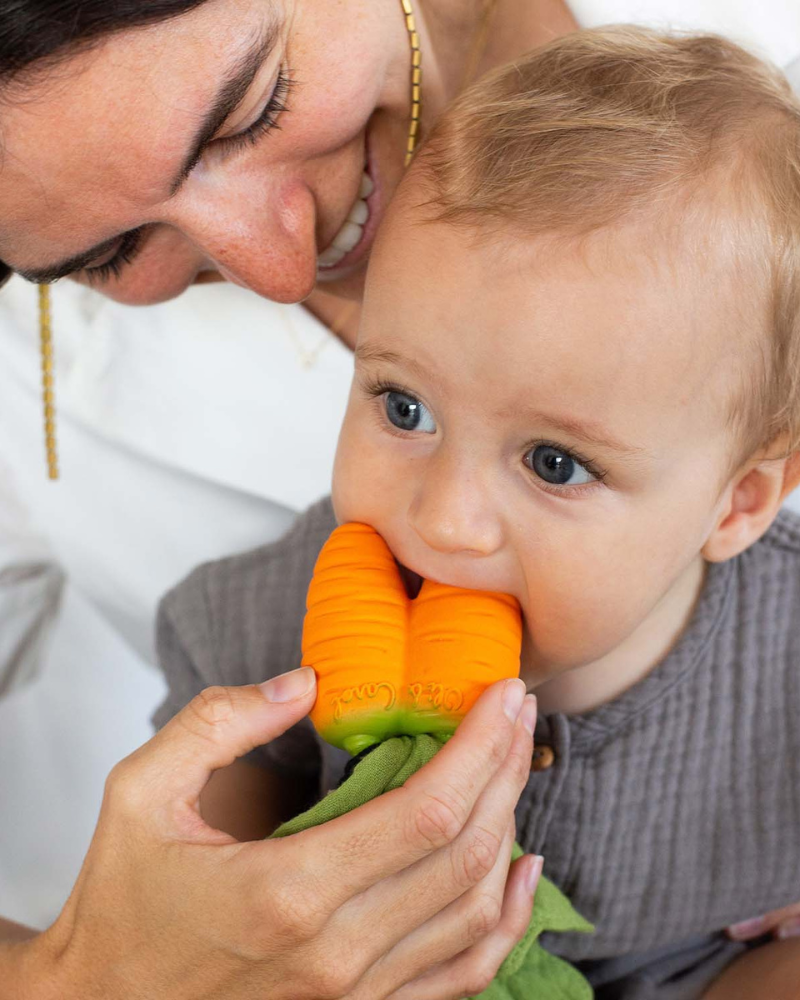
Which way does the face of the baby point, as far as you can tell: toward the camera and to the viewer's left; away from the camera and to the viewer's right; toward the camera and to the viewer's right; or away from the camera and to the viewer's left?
toward the camera and to the viewer's left

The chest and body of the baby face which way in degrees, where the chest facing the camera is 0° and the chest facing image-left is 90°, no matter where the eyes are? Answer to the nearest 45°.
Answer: approximately 45°

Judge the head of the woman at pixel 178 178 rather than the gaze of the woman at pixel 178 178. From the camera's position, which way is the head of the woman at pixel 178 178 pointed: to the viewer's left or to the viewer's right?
to the viewer's right
